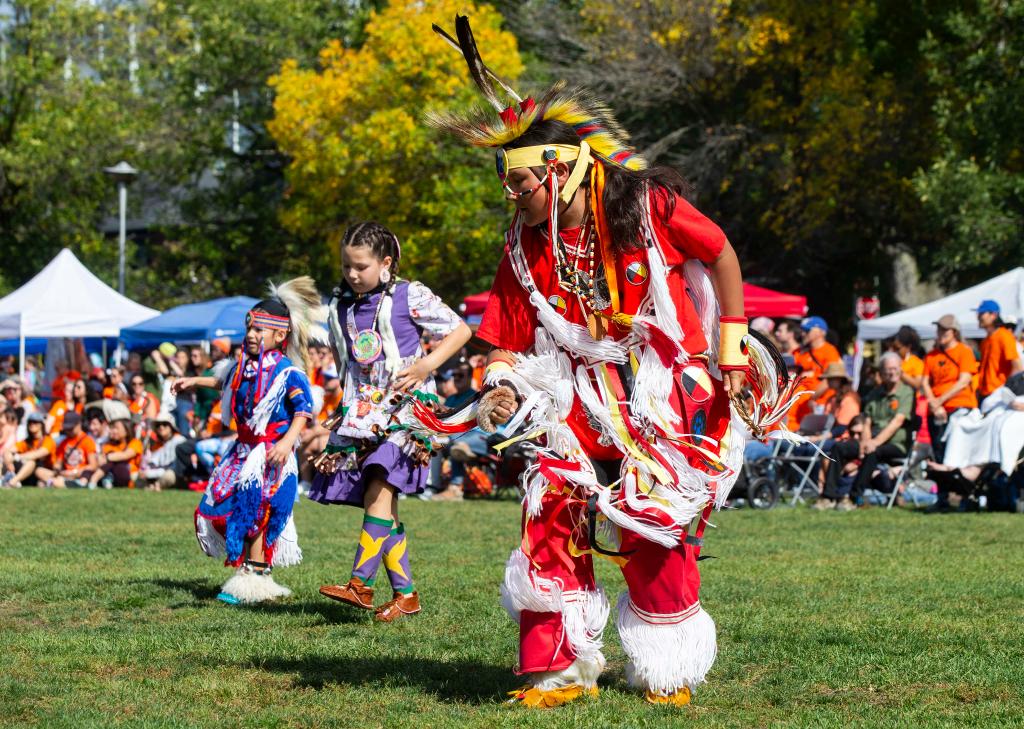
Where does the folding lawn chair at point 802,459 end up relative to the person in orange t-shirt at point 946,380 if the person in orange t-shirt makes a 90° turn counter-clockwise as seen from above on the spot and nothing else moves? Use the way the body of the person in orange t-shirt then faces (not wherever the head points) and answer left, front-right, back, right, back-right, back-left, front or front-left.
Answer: back-right

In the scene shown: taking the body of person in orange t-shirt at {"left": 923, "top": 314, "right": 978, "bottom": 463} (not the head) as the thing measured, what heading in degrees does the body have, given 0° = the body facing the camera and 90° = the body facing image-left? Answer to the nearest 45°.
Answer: approximately 45°

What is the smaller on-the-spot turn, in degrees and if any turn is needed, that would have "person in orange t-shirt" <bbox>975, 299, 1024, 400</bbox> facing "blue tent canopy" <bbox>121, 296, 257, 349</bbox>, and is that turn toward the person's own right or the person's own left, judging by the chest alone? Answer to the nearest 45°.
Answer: approximately 45° to the person's own right

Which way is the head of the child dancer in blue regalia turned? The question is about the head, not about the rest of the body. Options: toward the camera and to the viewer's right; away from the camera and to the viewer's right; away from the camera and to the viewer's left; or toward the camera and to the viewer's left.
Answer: toward the camera and to the viewer's left

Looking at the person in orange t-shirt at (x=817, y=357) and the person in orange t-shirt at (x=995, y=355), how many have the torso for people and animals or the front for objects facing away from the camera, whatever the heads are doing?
0

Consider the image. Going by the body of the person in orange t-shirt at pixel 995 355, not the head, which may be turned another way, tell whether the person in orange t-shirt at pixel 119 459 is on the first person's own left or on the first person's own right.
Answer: on the first person's own right

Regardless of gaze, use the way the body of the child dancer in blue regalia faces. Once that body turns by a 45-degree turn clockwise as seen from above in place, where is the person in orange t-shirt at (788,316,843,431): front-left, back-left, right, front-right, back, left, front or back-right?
back-right

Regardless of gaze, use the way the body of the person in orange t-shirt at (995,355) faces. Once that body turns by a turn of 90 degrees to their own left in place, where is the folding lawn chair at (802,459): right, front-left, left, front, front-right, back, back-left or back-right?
back-right

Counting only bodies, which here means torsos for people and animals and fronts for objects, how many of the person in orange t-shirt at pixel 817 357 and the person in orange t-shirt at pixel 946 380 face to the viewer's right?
0

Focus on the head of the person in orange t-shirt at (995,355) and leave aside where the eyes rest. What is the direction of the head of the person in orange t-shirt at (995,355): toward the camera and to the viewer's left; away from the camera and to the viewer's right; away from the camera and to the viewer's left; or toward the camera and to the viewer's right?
toward the camera and to the viewer's left

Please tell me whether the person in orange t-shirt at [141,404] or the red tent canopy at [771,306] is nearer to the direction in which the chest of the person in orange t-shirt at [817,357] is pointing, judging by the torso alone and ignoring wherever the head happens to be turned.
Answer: the person in orange t-shirt

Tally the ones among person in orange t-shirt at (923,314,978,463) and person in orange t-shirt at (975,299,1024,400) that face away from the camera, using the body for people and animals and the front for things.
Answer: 0
